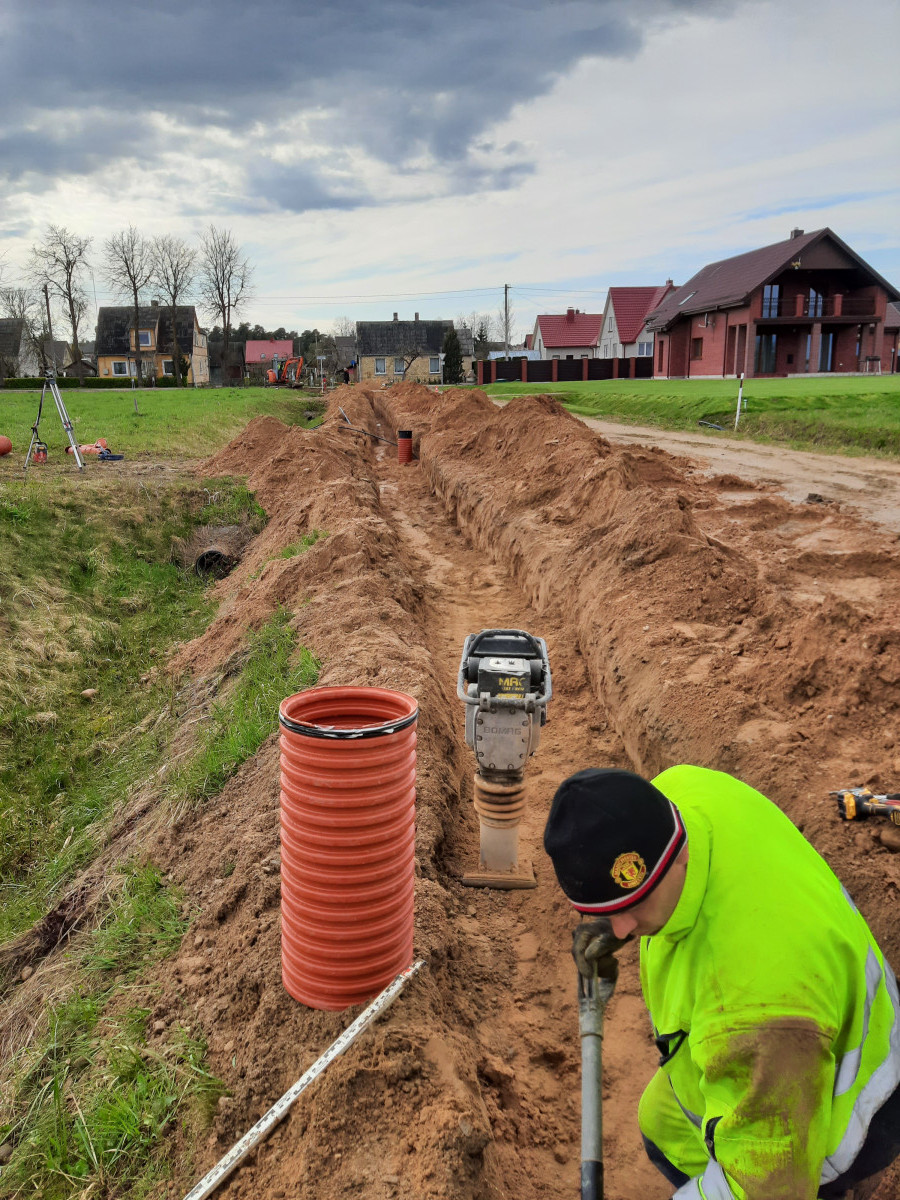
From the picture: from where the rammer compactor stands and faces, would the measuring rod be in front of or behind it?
in front

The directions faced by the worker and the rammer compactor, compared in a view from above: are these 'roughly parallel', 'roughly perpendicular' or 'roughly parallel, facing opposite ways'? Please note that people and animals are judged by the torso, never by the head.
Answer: roughly perpendicular

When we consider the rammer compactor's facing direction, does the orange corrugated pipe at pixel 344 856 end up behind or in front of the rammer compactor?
in front

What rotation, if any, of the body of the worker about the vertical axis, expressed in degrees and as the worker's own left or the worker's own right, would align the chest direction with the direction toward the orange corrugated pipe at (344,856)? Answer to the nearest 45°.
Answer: approximately 45° to the worker's own right

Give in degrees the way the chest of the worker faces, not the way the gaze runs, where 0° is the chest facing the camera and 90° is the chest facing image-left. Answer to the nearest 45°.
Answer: approximately 90°

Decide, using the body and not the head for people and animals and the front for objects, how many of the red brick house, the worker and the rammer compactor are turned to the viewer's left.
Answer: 1

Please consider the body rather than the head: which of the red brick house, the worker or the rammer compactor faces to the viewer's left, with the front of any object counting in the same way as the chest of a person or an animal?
the worker

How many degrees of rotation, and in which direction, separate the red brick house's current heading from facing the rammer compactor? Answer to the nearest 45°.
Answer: approximately 45° to its right

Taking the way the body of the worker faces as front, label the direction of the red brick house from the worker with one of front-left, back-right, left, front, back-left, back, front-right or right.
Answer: right

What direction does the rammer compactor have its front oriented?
toward the camera
